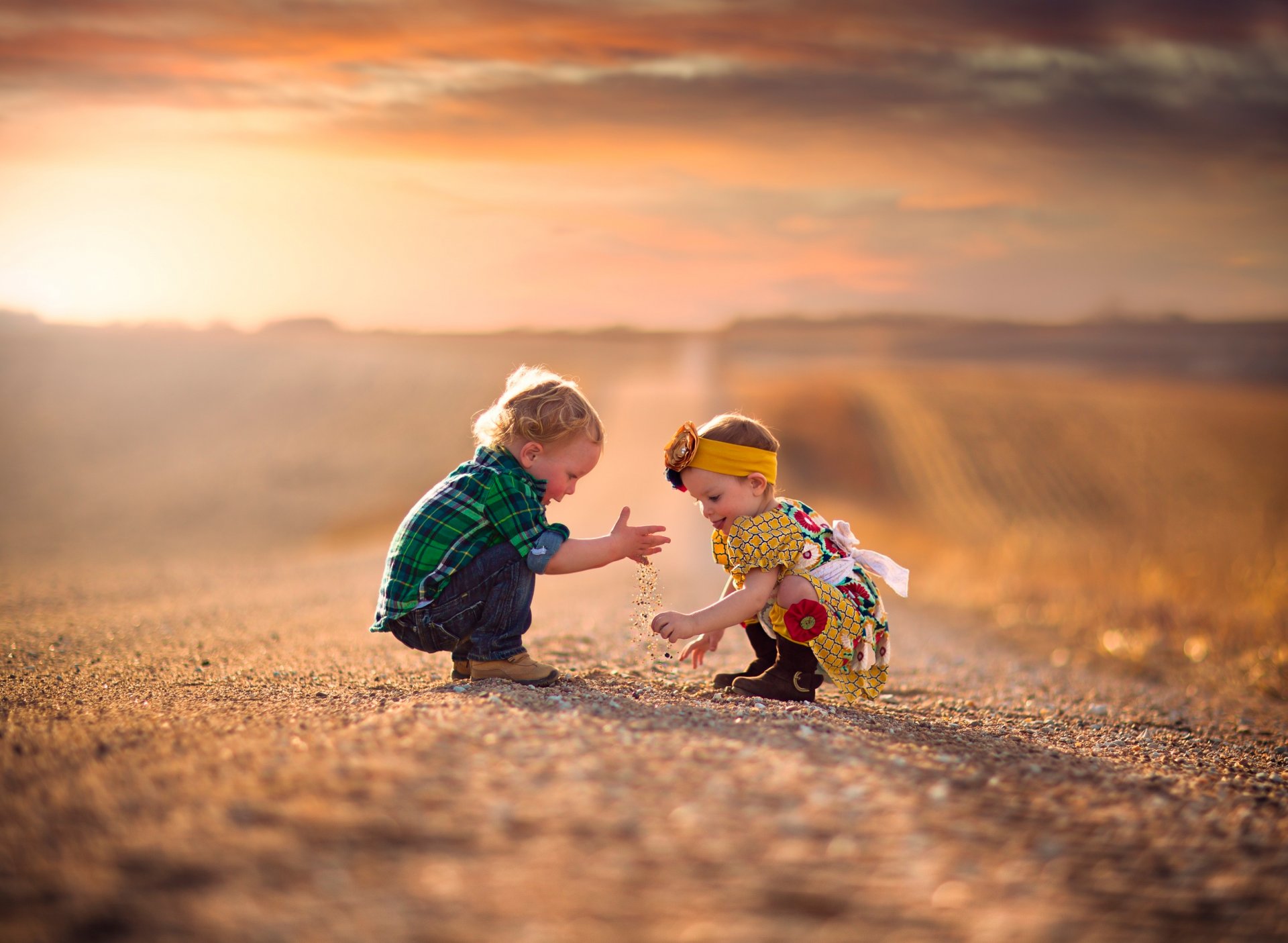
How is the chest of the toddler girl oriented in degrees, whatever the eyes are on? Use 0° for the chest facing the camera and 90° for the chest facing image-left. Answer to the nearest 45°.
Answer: approximately 90°
